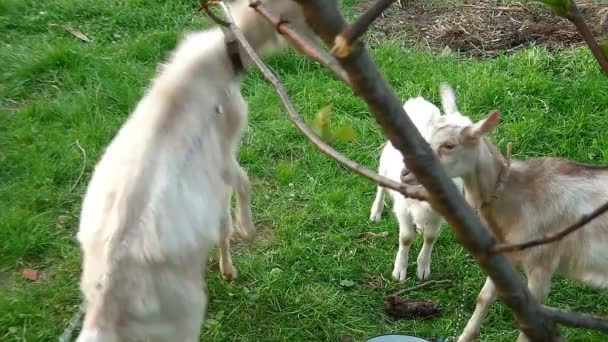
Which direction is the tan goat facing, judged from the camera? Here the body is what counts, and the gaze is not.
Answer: to the viewer's left

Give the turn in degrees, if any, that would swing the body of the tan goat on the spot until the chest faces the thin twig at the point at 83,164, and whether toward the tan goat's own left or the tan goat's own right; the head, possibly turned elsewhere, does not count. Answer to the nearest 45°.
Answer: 0° — it already faces it

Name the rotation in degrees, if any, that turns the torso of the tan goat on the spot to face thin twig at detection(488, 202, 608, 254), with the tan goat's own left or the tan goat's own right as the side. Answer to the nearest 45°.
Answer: approximately 90° to the tan goat's own left

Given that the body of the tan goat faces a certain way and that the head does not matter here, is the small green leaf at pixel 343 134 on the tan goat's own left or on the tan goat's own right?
on the tan goat's own left

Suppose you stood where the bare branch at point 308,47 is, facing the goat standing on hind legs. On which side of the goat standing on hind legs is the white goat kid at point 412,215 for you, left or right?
right
